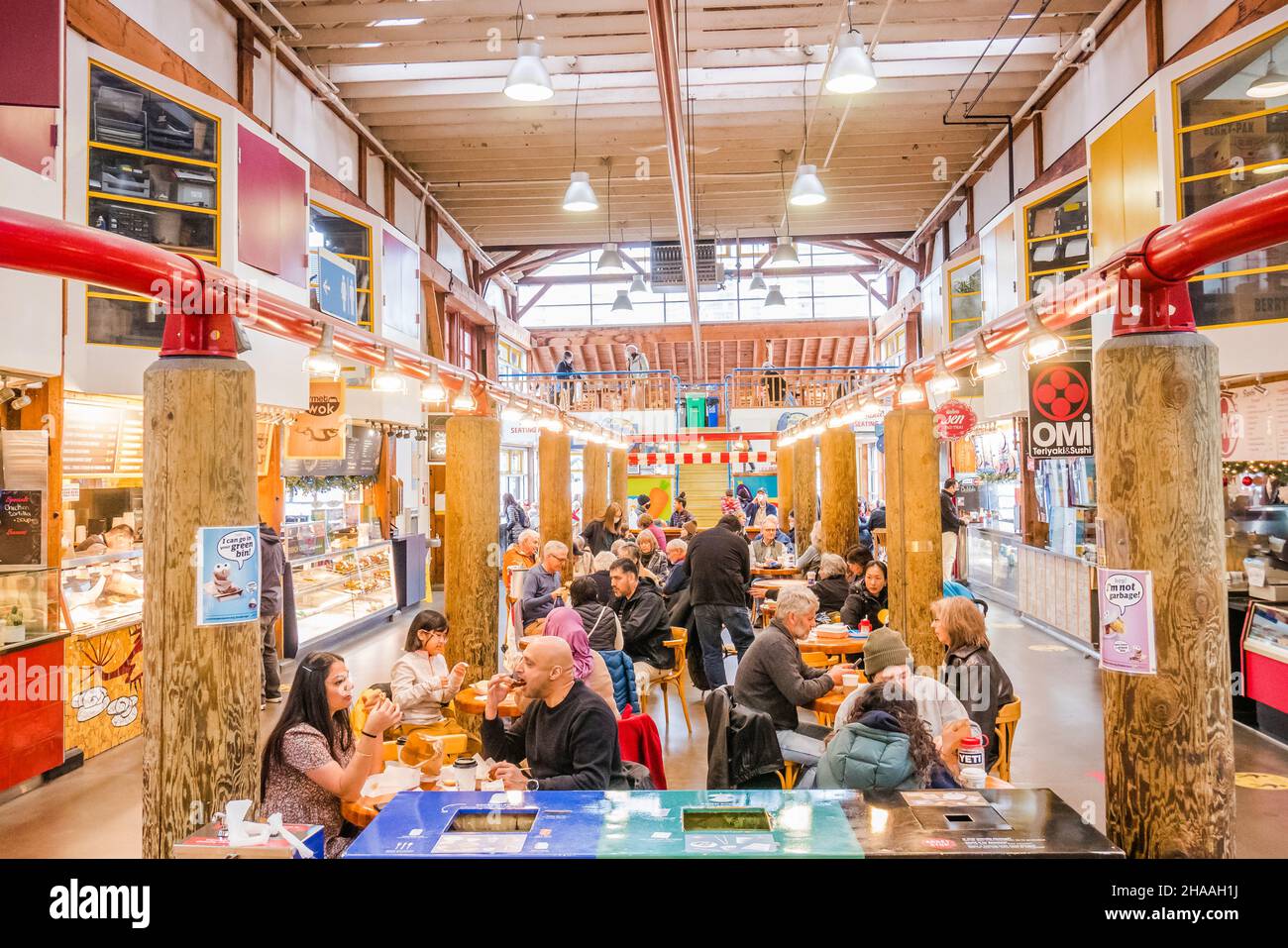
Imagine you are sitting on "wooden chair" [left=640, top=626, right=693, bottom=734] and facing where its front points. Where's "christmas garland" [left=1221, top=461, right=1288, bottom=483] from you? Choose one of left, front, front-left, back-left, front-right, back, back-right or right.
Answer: back

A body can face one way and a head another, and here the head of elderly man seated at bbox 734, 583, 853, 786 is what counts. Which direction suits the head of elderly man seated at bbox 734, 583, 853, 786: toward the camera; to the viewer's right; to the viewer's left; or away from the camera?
to the viewer's right

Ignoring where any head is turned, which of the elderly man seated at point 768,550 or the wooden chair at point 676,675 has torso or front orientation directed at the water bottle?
the elderly man seated

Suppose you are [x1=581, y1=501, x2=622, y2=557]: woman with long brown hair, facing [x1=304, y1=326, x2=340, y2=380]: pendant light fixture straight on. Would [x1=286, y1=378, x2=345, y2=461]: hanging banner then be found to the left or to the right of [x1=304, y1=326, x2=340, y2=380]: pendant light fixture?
right

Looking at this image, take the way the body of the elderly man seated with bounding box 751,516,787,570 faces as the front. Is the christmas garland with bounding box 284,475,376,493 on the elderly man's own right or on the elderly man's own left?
on the elderly man's own right

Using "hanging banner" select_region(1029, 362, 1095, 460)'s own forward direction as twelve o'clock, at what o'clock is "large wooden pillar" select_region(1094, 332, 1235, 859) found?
The large wooden pillar is roughly at 12 o'clock from the hanging banner.

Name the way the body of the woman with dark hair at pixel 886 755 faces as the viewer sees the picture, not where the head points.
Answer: away from the camera

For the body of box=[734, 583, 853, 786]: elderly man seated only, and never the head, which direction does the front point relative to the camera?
to the viewer's right

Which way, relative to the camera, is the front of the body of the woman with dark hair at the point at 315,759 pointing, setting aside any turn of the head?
to the viewer's right
